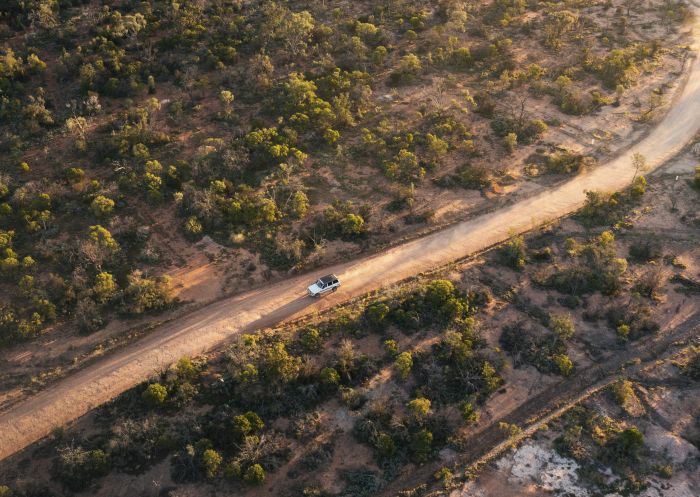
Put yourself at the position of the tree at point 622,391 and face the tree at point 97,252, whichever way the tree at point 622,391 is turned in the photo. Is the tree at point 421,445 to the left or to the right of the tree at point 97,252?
left

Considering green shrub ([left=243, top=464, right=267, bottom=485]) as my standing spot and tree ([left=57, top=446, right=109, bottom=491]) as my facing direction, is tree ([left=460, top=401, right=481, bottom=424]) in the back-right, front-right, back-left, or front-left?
back-right

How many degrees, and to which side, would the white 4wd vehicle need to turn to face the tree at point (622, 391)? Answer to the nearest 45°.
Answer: approximately 90° to its left

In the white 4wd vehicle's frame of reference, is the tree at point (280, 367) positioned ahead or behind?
ahead

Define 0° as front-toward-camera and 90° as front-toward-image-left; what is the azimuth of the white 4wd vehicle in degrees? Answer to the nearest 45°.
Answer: approximately 45°

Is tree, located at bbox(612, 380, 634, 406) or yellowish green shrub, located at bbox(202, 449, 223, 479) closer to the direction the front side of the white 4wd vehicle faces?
the yellowish green shrub

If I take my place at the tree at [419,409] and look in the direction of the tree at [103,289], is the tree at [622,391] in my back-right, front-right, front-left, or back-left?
back-right

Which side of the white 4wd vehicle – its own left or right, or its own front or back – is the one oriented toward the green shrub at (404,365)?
left

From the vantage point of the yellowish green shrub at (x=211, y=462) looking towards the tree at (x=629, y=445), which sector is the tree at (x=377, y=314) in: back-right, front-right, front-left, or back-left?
front-left

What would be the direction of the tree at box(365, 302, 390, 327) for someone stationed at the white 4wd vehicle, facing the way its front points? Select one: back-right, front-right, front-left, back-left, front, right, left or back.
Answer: left

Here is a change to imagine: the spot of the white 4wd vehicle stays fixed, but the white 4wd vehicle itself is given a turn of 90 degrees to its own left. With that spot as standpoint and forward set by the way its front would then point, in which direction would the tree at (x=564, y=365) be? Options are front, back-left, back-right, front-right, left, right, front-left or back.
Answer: front

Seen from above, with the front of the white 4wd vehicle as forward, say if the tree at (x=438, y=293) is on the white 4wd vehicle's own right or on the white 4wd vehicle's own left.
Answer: on the white 4wd vehicle's own left

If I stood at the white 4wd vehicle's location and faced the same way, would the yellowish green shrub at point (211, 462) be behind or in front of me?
in front
